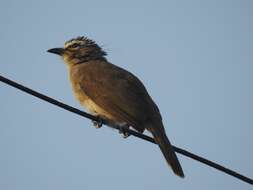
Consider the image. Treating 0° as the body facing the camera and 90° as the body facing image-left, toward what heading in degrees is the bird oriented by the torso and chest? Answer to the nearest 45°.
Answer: approximately 90°
